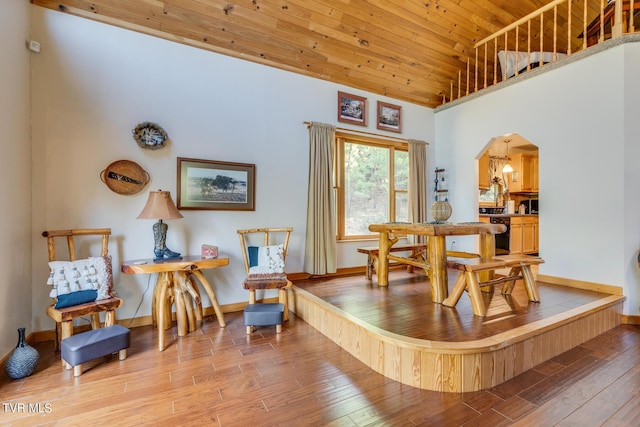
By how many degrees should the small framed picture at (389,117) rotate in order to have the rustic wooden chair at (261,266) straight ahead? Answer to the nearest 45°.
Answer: approximately 90° to its right

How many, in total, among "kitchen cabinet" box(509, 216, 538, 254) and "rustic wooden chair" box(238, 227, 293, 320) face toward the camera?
2

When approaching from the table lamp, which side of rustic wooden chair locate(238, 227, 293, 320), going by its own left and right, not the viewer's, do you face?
right
